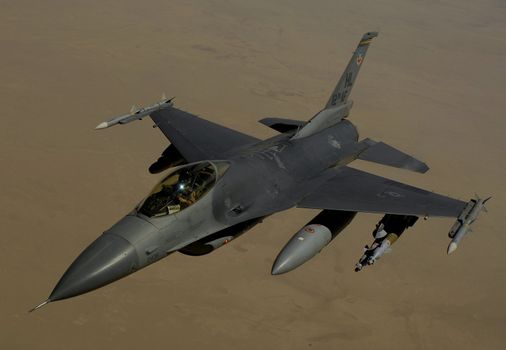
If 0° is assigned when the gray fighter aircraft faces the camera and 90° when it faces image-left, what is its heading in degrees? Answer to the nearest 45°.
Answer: approximately 45°
